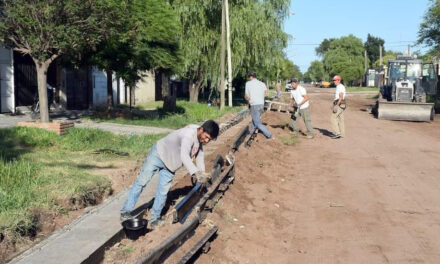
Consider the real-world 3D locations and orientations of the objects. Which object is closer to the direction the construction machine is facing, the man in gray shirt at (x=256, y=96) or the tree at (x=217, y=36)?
the man in gray shirt

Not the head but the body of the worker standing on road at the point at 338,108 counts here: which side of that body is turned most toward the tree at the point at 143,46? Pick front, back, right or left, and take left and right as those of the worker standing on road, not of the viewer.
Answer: front

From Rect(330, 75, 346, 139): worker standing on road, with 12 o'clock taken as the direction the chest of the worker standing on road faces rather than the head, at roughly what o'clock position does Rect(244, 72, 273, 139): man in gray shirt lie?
The man in gray shirt is roughly at 11 o'clock from the worker standing on road.

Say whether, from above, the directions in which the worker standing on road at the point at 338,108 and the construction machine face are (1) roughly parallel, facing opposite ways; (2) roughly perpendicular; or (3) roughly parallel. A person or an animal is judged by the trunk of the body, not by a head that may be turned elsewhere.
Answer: roughly perpendicular

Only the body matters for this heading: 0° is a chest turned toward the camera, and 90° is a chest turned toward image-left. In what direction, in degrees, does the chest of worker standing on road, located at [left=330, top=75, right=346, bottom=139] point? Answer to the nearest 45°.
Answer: approximately 90°

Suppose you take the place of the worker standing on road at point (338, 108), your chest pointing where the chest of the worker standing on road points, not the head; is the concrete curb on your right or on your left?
on your left

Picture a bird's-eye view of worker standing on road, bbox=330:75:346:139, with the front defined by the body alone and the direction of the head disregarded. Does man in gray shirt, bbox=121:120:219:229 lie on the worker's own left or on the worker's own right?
on the worker's own left

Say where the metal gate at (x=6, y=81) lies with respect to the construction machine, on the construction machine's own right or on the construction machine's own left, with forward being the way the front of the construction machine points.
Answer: on the construction machine's own right

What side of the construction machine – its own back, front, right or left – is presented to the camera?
front

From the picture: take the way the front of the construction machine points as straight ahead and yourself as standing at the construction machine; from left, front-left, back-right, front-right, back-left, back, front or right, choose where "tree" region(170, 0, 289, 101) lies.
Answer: right

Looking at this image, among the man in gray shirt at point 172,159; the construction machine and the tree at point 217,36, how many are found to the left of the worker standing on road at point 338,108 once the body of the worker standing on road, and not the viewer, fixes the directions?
1

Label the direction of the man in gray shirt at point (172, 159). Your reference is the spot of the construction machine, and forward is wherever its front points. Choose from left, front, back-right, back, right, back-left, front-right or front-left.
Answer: front
